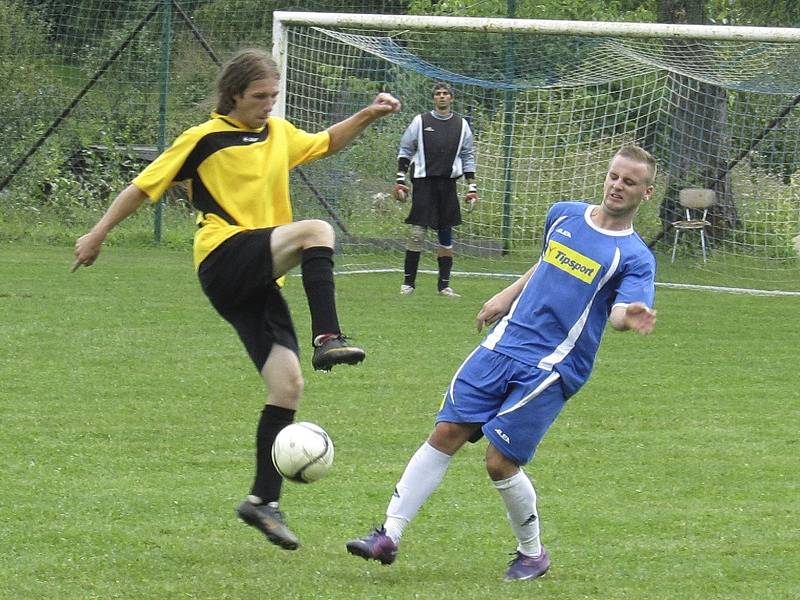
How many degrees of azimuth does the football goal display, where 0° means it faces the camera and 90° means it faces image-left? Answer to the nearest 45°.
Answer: approximately 0°

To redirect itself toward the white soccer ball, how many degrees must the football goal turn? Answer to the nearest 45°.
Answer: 0° — it already faces it

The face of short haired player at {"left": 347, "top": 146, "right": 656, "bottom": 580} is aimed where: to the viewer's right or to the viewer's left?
to the viewer's left

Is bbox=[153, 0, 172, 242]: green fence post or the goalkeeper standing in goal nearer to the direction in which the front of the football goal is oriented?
the goalkeeper standing in goal

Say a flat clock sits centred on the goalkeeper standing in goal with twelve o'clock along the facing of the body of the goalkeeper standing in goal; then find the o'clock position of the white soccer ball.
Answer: The white soccer ball is roughly at 12 o'clock from the goalkeeper standing in goal.

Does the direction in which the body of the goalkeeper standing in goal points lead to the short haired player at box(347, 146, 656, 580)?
yes

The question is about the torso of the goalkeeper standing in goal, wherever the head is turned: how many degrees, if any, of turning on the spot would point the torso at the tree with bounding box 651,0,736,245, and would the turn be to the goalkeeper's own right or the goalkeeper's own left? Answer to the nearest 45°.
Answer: approximately 90° to the goalkeeper's own left

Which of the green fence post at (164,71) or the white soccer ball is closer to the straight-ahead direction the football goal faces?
the white soccer ball

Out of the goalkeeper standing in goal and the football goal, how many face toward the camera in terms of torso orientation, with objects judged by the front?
2

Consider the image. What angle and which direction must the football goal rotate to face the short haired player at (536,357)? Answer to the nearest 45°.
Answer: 0° — it already faces them
